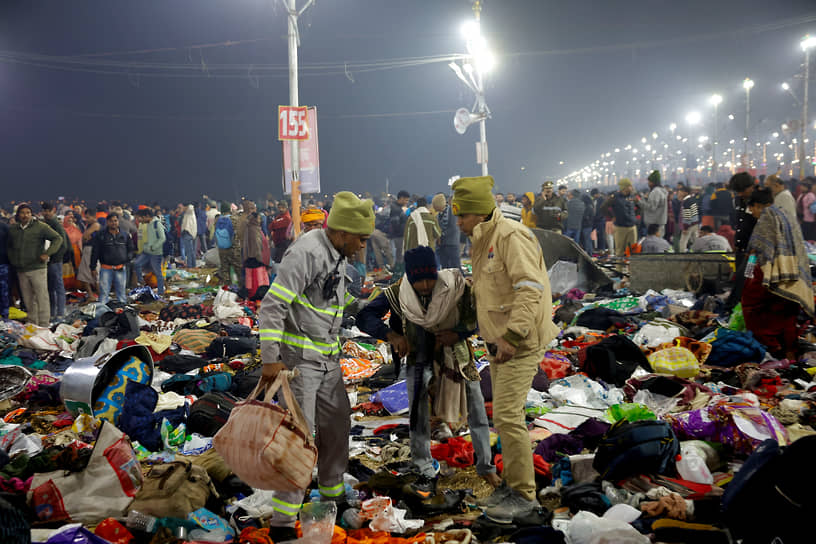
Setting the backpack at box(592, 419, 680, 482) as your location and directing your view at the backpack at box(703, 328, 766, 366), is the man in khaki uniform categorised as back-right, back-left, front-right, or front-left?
back-left

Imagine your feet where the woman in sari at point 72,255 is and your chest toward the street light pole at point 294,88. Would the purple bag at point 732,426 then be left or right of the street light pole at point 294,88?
right

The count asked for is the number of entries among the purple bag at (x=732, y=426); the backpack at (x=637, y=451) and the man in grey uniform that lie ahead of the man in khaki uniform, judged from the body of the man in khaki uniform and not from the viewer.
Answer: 1

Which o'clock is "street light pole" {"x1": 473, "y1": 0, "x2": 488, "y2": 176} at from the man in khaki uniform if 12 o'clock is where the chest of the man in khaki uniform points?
The street light pole is roughly at 3 o'clock from the man in khaki uniform.

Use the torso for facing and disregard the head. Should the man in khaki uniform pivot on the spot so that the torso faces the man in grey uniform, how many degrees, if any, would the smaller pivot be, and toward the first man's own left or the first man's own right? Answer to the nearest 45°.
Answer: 0° — they already face them

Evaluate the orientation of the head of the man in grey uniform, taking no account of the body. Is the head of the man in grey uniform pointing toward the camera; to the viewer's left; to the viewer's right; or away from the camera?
to the viewer's right

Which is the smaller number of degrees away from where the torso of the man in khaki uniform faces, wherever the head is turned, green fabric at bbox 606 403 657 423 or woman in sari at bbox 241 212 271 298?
the woman in sari

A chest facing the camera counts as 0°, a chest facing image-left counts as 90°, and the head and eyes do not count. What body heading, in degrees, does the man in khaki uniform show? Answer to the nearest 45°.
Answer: approximately 90°

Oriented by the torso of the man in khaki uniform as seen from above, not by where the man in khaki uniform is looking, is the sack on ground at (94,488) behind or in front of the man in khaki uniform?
in front

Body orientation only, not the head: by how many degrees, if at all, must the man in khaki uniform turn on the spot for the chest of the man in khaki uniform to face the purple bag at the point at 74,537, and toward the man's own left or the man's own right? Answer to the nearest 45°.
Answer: approximately 45° to the man's own left

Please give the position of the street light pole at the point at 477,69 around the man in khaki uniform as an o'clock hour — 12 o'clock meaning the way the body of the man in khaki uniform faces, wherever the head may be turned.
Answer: The street light pole is roughly at 3 o'clock from the man in khaki uniform.
